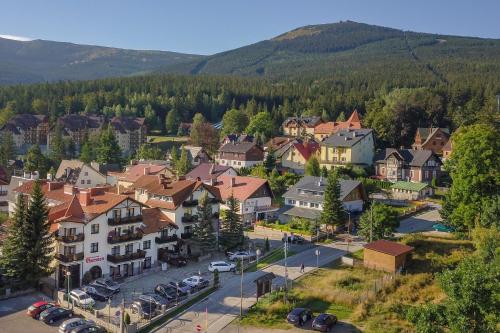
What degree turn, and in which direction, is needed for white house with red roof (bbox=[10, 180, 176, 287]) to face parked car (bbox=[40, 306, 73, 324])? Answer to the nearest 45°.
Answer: approximately 45° to its right

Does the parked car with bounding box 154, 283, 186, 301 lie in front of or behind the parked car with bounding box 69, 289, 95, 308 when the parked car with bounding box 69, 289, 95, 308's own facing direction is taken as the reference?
in front

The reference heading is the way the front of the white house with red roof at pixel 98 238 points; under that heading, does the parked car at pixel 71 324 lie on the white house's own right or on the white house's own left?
on the white house's own right

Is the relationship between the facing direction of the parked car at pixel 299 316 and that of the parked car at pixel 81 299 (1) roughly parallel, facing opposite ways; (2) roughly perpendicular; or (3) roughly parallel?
roughly perpendicular
